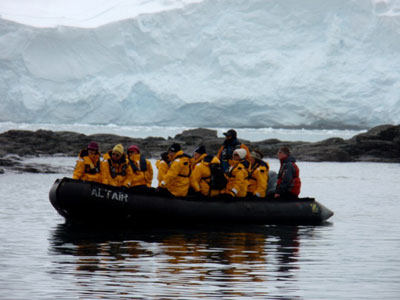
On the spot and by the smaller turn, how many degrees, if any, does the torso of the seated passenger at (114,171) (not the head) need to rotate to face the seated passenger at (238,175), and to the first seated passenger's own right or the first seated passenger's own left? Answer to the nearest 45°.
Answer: approximately 90° to the first seated passenger's own left

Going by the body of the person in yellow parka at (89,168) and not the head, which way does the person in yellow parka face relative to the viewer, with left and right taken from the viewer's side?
facing the viewer and to the right of the viewer

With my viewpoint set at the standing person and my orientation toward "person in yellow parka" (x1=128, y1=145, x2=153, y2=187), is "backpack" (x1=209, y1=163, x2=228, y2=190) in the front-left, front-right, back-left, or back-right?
front-left

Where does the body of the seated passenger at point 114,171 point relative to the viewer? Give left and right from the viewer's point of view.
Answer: facing the viewer

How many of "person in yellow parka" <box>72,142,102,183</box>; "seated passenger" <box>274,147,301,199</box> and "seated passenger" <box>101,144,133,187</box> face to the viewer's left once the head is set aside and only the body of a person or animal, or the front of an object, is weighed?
1

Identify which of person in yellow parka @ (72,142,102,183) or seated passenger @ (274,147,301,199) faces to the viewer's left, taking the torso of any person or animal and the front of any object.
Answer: the seated passenger

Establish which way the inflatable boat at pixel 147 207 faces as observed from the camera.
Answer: facing to the left of the viewer

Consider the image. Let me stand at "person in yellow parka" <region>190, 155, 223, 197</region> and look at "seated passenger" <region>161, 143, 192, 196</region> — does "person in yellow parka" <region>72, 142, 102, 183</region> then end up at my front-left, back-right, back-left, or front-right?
front-right

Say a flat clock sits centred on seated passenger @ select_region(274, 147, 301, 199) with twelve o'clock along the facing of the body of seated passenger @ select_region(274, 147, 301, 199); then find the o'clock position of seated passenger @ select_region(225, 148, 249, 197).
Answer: seated passenger @ select_region(225, 148, 249, 197) is roughly at 11 o'clock from seated passenger @ select_region(274, 147, 301, 199).

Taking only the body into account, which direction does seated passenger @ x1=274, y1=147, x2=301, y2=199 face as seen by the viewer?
to the viewer's left
